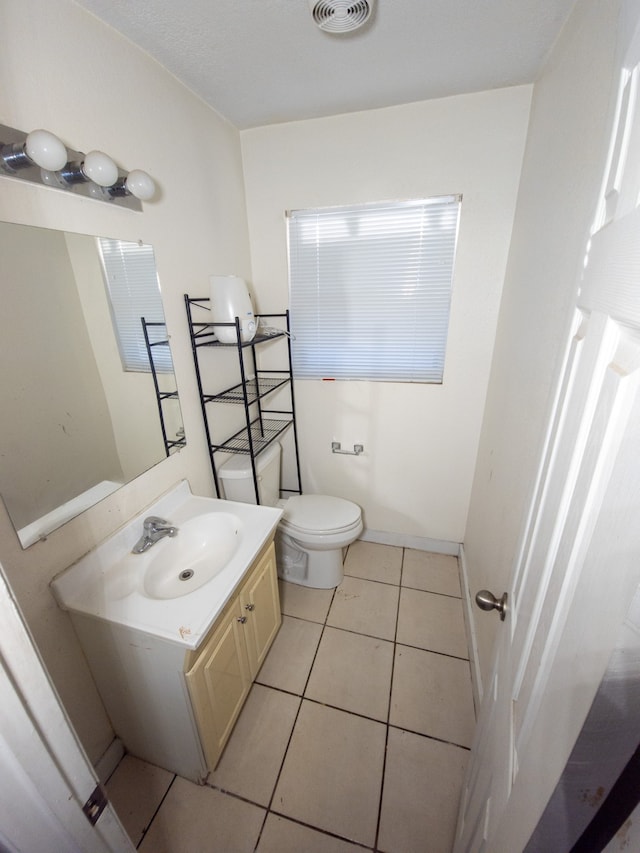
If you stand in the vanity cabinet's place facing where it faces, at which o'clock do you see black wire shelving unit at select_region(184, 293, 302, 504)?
The black wire shelving unit is roughly at 9 o'clock from the vanity cabinet.

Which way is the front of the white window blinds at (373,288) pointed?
toward the camera

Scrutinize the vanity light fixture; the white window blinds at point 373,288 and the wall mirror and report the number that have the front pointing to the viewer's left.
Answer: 0

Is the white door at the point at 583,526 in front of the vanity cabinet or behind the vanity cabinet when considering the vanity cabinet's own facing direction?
in front

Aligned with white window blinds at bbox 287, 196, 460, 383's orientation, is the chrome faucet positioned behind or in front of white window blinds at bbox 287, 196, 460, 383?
in front

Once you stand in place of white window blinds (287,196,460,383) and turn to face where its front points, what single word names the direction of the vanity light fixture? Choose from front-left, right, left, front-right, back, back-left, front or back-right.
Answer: front-right

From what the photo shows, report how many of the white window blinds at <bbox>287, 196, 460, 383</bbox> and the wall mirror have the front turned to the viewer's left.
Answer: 0

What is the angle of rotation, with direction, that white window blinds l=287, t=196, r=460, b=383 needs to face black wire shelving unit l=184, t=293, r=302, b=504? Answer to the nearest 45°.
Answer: approximately 45° to its right

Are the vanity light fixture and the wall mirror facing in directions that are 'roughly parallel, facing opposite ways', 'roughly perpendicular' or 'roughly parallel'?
roughly parallel

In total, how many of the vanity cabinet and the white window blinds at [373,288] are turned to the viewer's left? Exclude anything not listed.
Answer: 0

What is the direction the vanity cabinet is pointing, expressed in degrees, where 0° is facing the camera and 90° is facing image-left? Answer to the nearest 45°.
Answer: approximately 315°

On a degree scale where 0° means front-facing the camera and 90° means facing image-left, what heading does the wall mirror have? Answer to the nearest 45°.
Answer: approximately 315°

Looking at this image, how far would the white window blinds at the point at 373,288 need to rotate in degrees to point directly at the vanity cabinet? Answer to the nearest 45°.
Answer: approximately 45° to its right

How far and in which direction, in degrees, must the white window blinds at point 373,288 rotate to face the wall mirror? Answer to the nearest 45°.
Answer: approximately 45° to its right

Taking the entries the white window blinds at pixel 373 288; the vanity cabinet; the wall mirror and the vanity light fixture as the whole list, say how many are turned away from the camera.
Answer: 0

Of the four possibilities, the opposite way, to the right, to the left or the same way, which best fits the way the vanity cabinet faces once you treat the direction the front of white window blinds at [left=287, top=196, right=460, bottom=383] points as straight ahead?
to the left
